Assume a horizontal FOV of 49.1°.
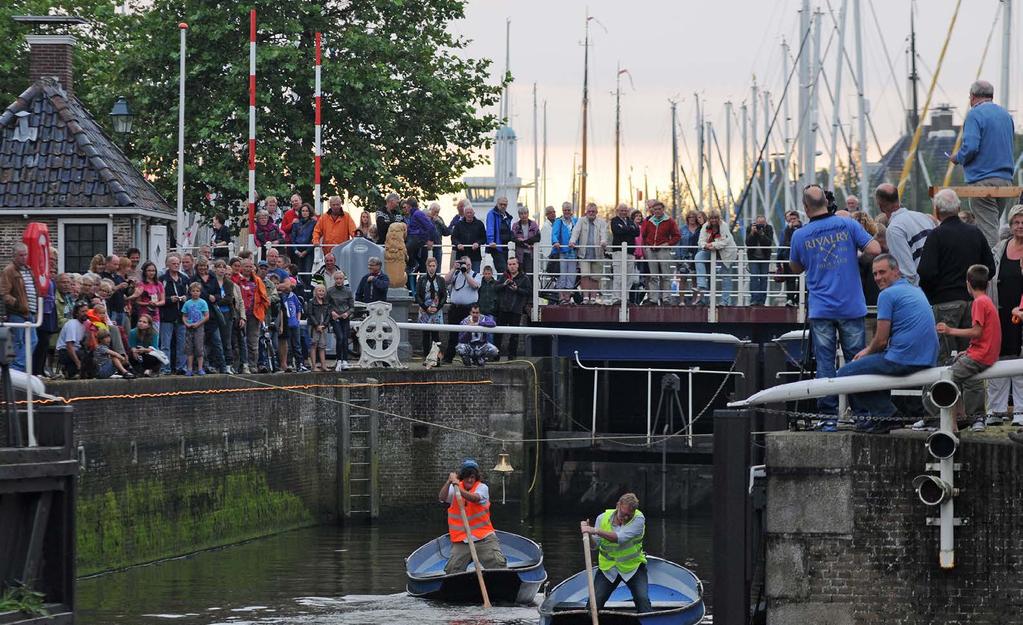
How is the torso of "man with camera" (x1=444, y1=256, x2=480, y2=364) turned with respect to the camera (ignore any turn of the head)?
toward the camera

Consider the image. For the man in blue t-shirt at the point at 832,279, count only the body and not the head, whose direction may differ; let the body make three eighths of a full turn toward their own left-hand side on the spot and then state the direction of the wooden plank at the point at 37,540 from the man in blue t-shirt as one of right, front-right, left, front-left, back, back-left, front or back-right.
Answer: front-right

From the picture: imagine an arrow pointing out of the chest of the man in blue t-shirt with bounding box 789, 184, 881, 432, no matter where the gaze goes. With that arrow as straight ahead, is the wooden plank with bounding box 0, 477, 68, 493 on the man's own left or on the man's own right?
on the man's own left

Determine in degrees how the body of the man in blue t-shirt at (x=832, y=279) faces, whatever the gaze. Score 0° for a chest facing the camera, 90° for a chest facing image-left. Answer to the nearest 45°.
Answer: approximately 180°

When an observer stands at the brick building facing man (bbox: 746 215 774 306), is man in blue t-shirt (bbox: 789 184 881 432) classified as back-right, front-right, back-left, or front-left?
front-right

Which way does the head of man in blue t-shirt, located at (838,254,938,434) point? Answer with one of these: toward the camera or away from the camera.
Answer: toward the camera

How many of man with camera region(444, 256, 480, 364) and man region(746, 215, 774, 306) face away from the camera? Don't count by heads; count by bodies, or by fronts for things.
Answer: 0

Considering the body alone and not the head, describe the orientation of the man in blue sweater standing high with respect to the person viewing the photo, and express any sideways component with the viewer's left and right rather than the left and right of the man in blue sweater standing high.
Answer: facing away from the viewer and to the left of the viewer
